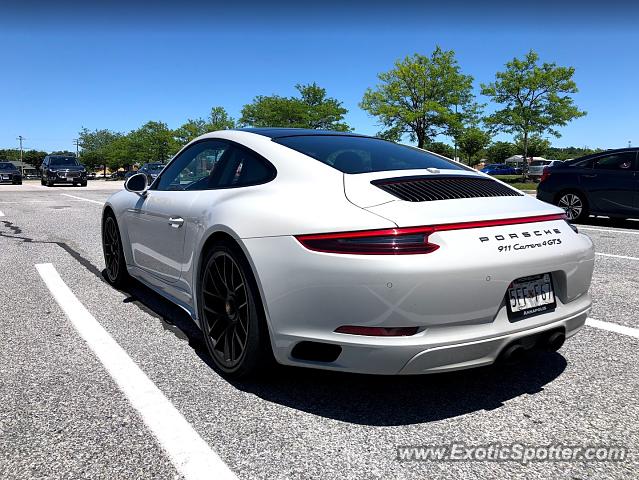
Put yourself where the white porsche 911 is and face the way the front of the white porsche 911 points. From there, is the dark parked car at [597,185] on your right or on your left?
on your right

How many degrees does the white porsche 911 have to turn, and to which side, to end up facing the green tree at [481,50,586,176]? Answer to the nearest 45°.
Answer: approximately 45° to its right

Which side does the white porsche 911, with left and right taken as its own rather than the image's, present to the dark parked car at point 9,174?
front

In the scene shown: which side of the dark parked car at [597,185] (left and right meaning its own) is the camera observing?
right

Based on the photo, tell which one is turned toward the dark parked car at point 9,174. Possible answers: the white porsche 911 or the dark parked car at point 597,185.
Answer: the white porsche 911

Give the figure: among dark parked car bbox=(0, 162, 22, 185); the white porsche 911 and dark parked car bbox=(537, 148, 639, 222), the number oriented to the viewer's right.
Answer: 1

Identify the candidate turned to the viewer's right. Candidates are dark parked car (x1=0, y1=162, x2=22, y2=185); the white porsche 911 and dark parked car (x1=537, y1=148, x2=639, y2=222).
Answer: dark parked car (x1=537, y1=148, x2=639, y2=222)

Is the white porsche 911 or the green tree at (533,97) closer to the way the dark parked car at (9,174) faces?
the white porsche 911

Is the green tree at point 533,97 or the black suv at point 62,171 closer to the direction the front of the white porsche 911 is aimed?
the black suv

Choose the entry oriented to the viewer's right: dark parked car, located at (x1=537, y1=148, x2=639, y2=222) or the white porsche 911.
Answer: the dark parked car

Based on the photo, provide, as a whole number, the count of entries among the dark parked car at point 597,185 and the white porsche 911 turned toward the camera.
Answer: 0

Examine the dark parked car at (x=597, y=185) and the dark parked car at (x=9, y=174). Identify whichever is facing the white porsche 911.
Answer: the dark parked car at (x=9, y=174)

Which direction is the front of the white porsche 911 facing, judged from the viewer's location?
facing away from the viewer and to the left of the viewer
